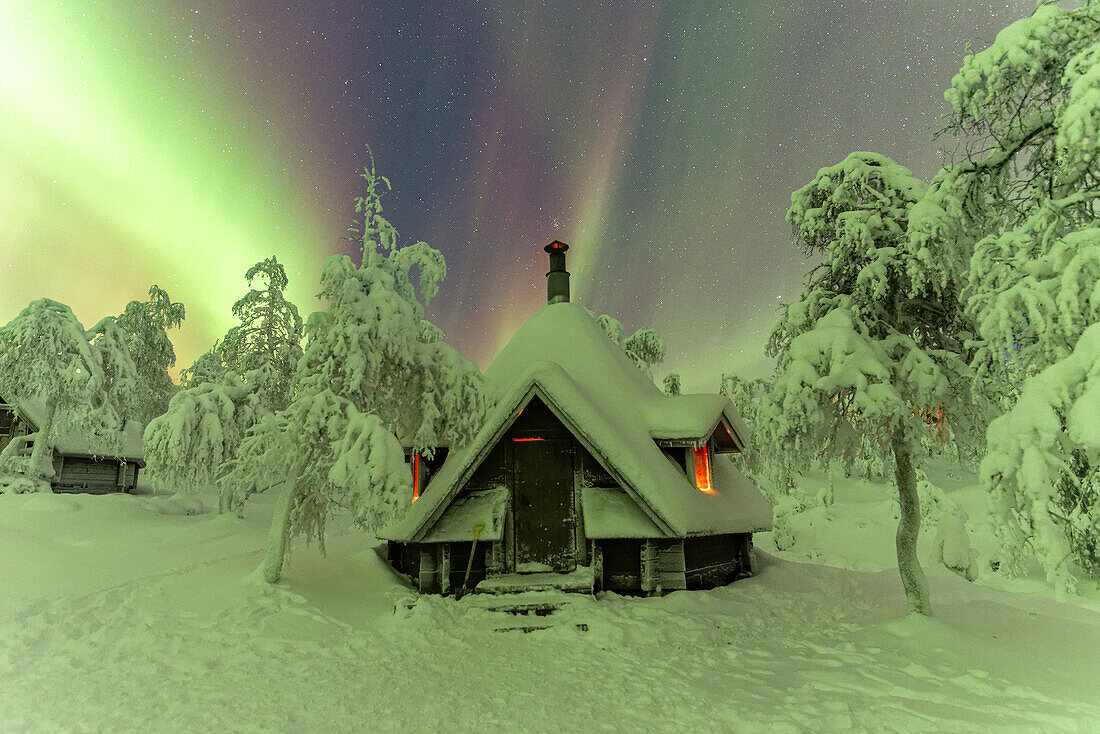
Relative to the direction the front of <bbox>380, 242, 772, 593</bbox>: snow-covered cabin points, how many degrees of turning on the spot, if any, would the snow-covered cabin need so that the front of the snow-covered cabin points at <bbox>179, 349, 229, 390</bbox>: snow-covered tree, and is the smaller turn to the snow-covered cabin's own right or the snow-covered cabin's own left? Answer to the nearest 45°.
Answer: approximately 135° to the snow-covered cabin's own right

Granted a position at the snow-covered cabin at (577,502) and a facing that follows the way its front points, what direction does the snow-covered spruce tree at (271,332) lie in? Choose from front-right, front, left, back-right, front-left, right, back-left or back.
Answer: back-right

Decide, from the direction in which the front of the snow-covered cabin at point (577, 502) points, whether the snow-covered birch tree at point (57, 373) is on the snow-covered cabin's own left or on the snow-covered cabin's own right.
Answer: on the snow-covered cabin's own right

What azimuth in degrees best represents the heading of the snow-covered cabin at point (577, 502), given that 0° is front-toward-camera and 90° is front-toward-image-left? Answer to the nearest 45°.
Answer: approximately 0°

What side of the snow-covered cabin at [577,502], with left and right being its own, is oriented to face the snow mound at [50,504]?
right

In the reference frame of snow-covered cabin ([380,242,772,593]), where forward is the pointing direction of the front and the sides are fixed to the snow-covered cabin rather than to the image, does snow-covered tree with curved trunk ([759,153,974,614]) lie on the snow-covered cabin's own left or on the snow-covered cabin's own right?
on the snow-covered cabin's own left

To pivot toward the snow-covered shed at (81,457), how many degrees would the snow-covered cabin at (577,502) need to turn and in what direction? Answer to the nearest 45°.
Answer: approximately 135° to its right

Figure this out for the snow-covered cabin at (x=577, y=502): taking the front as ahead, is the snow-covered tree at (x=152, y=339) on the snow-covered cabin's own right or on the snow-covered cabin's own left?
on the snow-covered cabin's own right

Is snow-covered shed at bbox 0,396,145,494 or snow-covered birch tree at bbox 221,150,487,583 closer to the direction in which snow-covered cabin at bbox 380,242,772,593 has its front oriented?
the snow-covered birch tree
